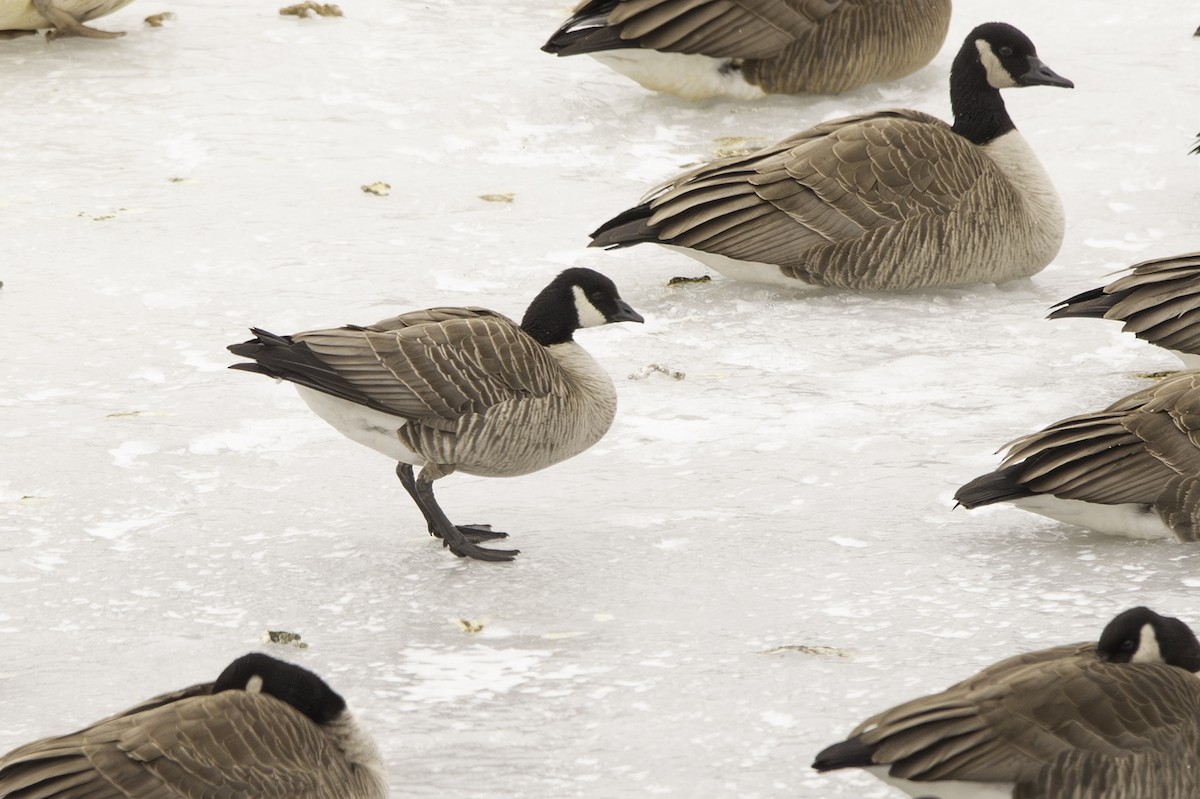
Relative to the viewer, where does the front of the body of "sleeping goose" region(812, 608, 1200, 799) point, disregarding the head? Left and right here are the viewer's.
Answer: facing to the right of the viewer

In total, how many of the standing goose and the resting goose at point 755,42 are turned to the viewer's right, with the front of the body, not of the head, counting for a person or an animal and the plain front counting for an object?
2

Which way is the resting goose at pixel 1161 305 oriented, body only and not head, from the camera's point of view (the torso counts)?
to the viewer's right

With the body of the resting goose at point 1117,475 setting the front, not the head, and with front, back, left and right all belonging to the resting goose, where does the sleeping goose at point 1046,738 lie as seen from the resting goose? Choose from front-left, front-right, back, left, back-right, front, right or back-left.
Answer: right

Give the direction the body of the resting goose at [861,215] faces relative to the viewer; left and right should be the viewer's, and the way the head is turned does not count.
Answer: facing to the right of the viewer

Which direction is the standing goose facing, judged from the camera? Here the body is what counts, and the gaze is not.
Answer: to the viewer's right

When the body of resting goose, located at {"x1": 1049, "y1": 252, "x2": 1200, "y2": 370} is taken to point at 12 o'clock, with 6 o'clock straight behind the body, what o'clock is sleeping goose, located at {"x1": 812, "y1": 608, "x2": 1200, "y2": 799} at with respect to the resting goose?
The sleeping goose is roughly at 3 o'clock from the resting goose.

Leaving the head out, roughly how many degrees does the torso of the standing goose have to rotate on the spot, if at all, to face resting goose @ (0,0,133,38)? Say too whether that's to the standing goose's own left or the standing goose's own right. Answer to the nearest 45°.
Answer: approximately 135° to the standing goose's own left

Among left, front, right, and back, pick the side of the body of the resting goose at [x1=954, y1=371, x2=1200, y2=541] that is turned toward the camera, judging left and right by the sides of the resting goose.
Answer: right

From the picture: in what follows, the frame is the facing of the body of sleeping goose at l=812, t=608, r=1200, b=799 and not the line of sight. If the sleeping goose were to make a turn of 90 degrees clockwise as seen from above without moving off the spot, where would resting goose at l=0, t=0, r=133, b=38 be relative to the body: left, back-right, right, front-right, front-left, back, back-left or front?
back-right

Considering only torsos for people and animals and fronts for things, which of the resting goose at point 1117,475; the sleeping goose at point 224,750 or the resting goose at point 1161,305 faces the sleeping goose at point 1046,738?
the sleeping goose at point 224,750

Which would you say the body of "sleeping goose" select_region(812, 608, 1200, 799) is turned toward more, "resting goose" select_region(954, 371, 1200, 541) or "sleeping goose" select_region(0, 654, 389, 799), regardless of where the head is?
the resting goose

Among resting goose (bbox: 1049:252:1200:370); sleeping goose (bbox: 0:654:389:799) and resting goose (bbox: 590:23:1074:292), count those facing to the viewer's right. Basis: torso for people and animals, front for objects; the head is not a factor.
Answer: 3

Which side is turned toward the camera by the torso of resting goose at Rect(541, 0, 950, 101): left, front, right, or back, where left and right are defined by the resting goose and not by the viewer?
right

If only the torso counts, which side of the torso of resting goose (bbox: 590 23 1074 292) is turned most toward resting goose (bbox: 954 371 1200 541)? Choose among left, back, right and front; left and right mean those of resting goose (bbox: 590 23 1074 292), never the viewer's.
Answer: right

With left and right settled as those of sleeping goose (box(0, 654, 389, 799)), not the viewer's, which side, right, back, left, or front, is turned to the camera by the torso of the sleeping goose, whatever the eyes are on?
right

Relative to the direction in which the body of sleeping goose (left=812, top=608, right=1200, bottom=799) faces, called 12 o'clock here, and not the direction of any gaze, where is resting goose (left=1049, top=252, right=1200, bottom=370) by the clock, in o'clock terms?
The resting goose is roughly at 9 o'clock from the sleeping goose.
